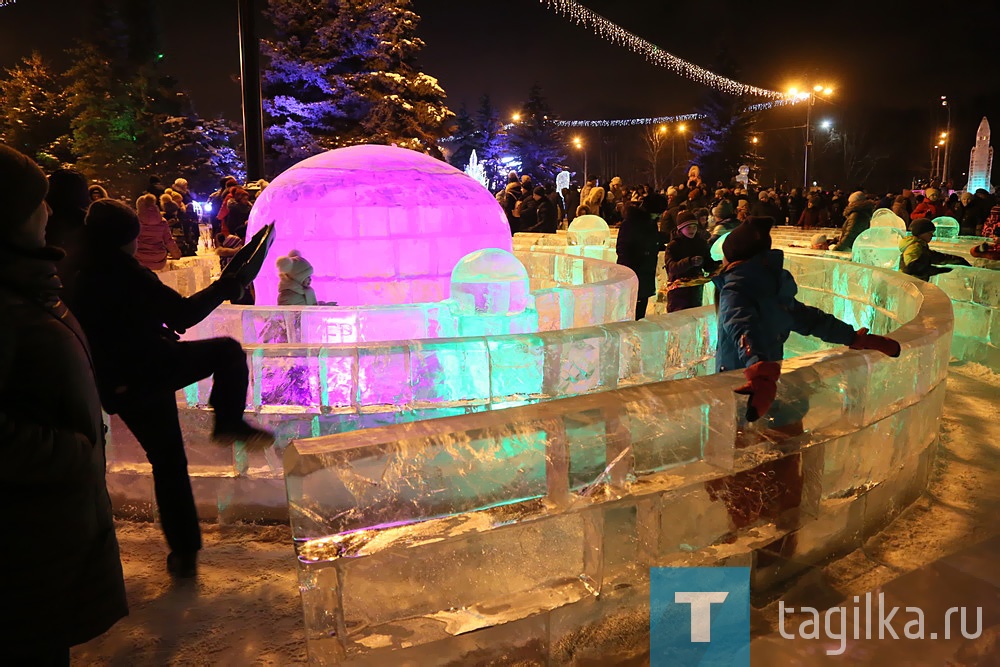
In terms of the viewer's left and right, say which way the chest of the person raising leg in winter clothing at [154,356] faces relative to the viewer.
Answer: facing to the right of the viewer

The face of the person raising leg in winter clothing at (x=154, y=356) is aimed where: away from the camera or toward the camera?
away from the camera

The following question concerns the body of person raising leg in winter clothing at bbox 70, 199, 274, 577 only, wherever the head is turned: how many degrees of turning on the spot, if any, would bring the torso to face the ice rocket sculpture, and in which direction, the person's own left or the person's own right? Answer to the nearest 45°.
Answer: approximately 45° to the person's own left

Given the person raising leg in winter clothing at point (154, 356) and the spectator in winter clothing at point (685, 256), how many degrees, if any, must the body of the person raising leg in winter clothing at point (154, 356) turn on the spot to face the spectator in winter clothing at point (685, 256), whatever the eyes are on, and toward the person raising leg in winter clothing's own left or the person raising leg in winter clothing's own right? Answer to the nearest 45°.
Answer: approximately 45° to the person raising leg in winter clothing's own left

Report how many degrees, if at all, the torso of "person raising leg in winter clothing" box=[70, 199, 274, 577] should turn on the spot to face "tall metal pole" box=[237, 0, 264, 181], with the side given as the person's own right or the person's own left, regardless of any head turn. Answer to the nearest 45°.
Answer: approximately 90° to the person's own left

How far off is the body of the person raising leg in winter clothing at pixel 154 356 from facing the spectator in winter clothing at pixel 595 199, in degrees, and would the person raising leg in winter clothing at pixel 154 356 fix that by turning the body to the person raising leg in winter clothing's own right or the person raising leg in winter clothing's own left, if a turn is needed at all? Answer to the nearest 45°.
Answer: approximately 45° to the person raising leg in winter clothing's own left

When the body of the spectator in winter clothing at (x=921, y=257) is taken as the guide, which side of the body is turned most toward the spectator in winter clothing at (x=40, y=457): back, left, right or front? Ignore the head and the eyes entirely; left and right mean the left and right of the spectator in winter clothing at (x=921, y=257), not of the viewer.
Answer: right
